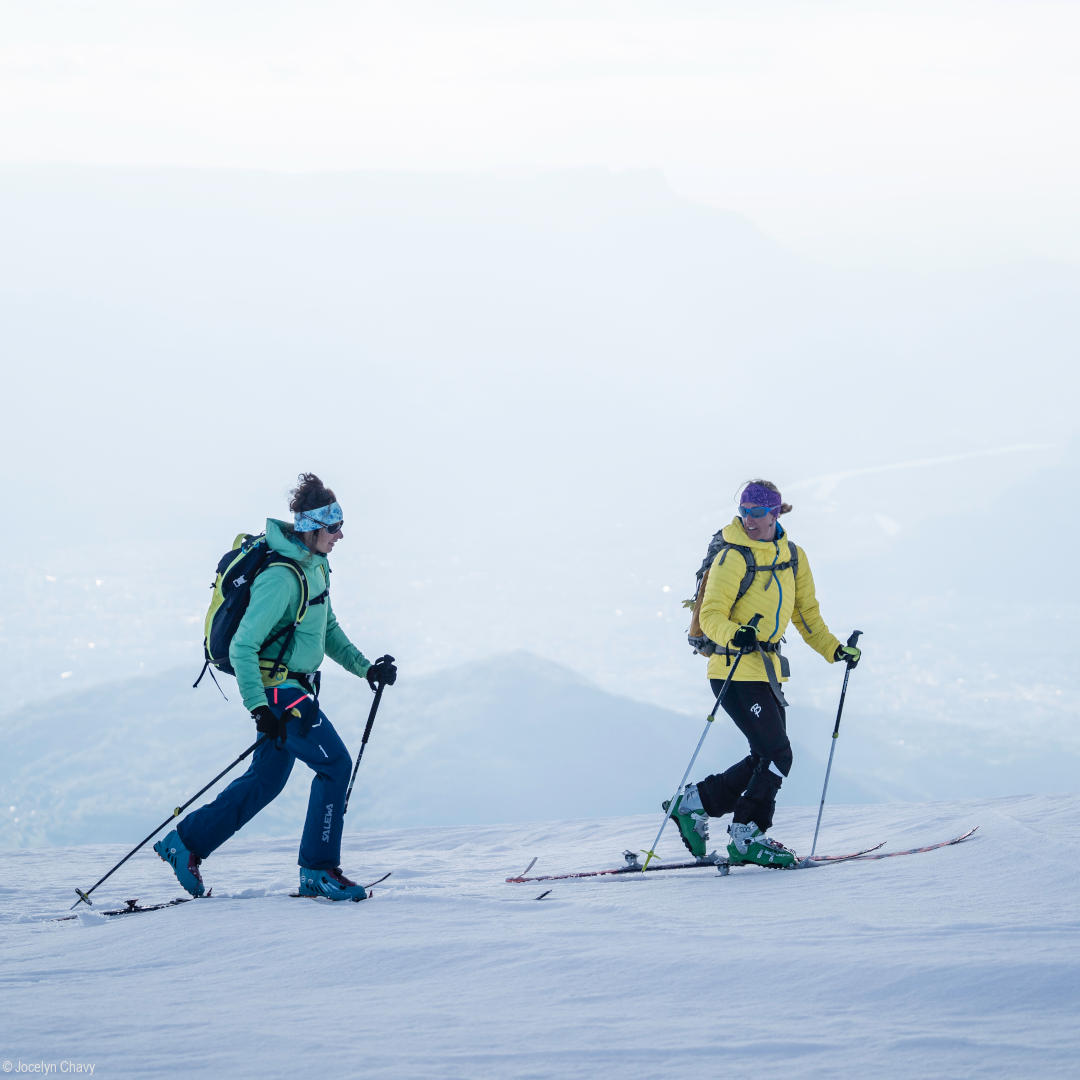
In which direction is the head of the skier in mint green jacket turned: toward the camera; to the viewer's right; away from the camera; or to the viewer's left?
to the viewer's right

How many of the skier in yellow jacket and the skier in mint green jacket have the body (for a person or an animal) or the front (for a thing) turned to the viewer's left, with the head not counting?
0

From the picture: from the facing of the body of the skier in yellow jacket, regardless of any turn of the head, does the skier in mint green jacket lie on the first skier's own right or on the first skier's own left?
on the first skier's own right

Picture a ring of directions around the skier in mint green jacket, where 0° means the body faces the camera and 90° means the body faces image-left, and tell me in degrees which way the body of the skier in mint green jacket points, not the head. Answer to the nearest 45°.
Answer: approximately 270°

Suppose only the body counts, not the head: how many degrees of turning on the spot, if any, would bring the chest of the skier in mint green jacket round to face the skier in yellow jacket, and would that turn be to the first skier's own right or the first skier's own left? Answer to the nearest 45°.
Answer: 0° — they already face them

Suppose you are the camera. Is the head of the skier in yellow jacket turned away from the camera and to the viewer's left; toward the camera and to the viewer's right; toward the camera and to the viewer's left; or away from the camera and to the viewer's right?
toward the camera and to the viewer's left
